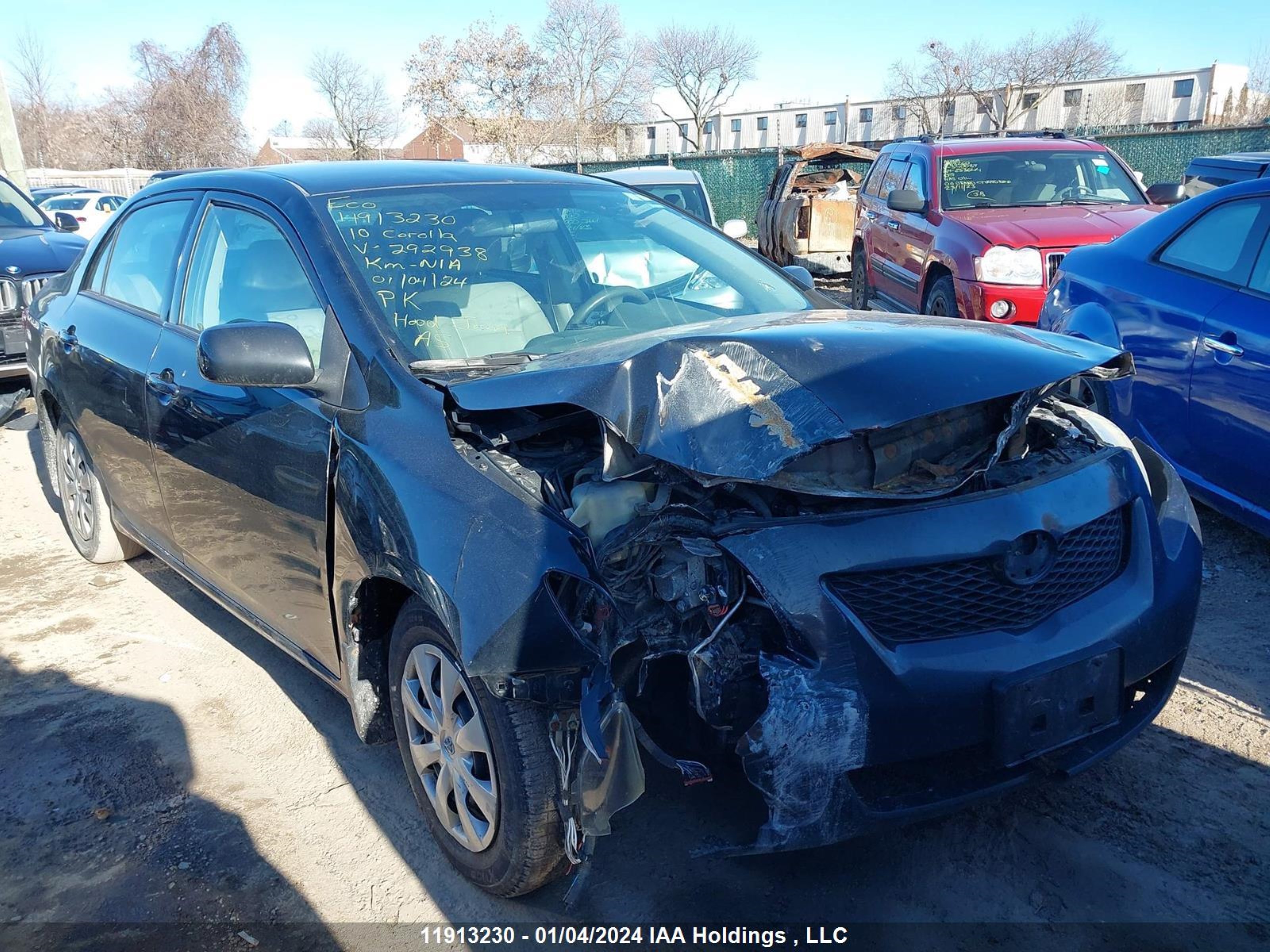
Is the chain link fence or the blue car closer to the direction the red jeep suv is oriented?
the blue car

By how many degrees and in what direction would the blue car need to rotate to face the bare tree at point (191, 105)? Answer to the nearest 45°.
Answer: approximately 180°

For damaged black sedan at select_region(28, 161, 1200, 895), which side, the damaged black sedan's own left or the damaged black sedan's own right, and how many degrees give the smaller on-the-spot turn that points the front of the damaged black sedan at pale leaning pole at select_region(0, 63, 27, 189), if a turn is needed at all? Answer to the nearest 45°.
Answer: approximately 180°

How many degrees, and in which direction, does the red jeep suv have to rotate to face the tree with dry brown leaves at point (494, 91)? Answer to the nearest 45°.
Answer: approximately 180°

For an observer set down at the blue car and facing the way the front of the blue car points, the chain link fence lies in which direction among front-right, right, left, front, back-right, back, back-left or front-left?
back-left

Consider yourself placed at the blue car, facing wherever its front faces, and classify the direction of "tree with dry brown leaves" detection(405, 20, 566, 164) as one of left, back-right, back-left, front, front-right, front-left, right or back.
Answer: back

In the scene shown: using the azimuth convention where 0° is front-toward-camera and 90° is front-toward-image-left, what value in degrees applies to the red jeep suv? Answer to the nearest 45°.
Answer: approximately 315°

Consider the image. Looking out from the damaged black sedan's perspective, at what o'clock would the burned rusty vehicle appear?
The burned rusty vehicle is roughly at 8 o'clock from the damaged black sedan.

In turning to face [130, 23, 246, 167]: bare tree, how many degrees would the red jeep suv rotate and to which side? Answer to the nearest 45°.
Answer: approximately 180°
